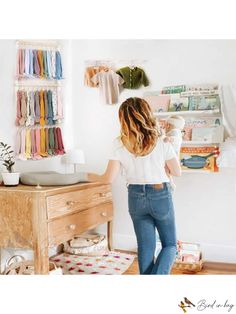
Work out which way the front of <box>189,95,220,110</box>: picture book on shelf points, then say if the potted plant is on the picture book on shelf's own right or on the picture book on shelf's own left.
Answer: on the picture book on shelf's own right

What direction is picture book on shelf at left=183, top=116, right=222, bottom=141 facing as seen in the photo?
toward the camera

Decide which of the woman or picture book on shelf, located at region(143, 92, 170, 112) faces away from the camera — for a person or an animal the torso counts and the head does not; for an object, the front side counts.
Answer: the woman

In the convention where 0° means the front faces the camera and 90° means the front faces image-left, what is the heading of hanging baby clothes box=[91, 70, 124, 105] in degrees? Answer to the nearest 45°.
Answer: approximately 0°

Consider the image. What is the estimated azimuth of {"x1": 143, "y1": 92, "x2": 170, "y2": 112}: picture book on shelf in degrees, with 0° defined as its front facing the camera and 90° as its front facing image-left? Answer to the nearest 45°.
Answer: approximately 0°

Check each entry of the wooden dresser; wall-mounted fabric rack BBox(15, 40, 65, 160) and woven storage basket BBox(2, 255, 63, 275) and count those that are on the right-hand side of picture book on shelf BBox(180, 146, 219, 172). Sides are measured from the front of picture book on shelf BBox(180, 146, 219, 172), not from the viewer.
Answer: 3

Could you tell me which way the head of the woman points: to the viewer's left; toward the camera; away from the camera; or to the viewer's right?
away from the camera

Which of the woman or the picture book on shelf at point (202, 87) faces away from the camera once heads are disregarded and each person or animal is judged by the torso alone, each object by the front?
the woman
